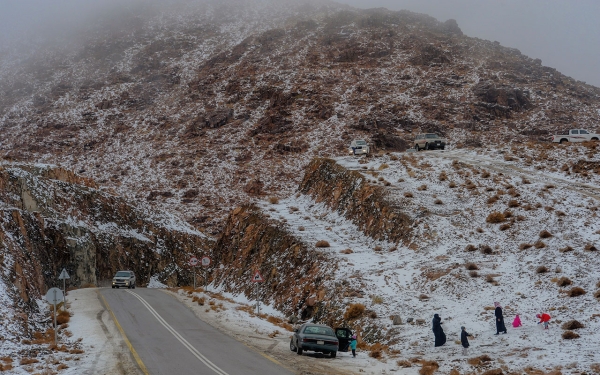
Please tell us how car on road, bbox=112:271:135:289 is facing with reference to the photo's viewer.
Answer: facing the viewer

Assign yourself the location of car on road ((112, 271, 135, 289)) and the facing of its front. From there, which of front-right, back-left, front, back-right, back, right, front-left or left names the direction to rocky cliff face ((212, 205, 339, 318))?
front-left

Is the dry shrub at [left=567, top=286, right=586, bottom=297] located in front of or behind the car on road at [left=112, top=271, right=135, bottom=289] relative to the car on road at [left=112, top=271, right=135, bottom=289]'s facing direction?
in front

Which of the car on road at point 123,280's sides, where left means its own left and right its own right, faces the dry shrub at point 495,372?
front

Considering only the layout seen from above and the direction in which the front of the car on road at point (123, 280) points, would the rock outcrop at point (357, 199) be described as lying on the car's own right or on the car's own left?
on the car's own left

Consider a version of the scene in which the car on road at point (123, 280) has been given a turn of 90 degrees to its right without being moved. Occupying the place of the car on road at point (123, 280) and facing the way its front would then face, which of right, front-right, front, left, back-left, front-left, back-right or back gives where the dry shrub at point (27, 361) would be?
left

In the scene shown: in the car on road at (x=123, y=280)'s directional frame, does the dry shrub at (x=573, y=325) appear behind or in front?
in front

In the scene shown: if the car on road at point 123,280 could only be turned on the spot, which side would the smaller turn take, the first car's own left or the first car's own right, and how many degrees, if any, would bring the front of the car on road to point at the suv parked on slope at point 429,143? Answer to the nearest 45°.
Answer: approximately 90° to the first car's own left

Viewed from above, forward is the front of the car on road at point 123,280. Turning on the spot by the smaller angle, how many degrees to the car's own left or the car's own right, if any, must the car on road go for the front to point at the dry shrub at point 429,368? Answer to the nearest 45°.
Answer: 0° — it already faces it

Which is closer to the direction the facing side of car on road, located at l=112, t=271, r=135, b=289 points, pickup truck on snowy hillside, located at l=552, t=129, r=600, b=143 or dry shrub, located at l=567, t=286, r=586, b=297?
the dry shrub

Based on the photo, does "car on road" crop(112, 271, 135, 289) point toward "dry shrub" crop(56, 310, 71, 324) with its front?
yes

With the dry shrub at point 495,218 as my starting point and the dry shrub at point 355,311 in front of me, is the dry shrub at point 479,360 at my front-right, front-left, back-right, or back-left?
front-left

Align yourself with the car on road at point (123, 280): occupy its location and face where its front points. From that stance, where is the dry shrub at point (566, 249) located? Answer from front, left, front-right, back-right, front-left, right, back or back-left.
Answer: front-left

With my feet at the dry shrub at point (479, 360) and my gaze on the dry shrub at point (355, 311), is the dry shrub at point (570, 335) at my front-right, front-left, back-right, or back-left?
back-right
